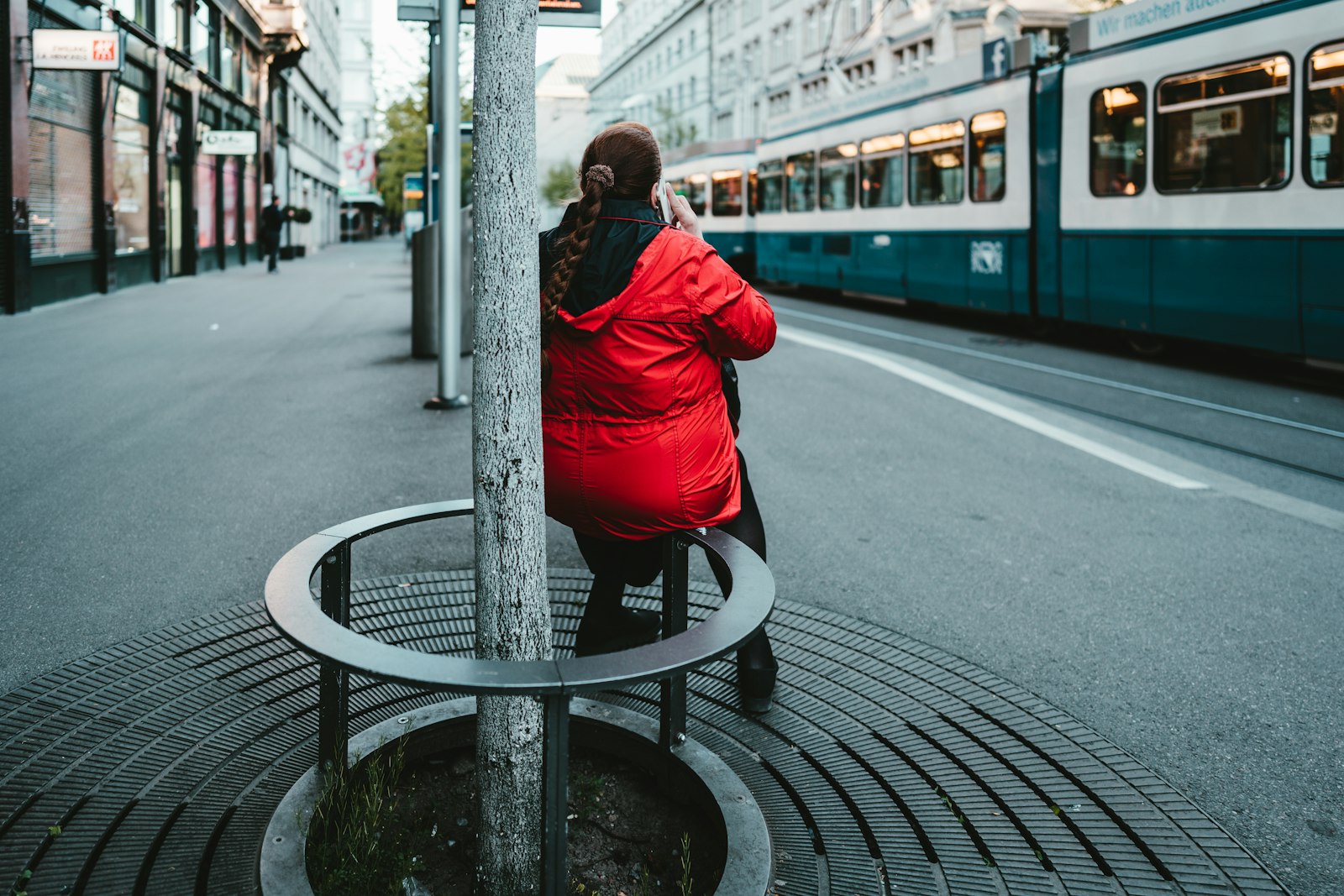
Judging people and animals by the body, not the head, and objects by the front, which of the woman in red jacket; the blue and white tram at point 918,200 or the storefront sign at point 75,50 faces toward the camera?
the storefront sign

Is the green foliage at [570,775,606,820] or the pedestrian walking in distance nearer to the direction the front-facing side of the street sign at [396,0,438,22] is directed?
the green foliage

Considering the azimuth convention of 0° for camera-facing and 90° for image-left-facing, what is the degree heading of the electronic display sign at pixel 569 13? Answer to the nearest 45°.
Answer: approximately 0°

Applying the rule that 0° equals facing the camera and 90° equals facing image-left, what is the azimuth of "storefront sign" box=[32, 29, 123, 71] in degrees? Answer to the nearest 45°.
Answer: approximately 0°

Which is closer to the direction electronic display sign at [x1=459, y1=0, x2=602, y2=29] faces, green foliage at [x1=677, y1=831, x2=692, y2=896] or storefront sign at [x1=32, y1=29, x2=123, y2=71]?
the green foliage

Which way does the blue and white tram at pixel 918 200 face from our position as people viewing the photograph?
facing away from the viewer and to the left of the viewer

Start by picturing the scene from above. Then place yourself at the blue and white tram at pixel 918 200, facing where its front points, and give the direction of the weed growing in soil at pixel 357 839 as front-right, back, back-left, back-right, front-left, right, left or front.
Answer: back-left

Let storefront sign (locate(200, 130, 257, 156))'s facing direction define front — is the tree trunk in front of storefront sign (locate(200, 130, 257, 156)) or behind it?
in front

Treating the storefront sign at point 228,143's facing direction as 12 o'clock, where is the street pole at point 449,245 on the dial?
The street pole is roughly at 12 o'clock from the storefront sign.

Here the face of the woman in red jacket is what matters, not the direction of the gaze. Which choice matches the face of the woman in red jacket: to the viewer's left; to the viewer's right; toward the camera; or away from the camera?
away from the camera

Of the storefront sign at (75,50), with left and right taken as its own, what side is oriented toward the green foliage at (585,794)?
front

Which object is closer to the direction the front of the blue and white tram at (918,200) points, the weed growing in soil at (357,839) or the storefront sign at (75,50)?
the storefront sign
